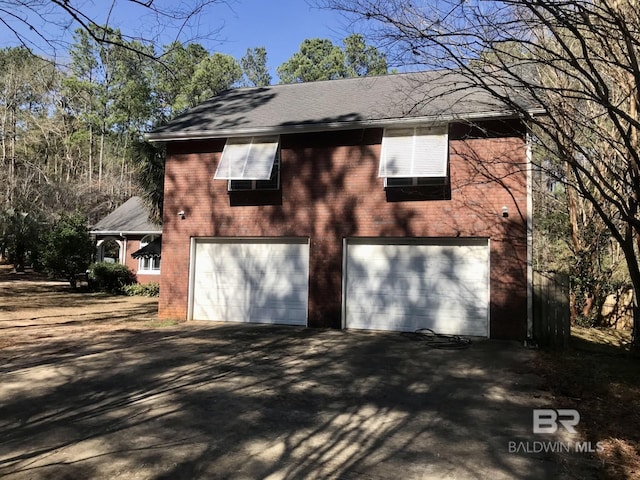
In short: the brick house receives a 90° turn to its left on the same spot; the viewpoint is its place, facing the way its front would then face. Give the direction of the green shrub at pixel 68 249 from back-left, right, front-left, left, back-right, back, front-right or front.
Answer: back-left

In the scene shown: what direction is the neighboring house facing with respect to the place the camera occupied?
facing to the left of the viewer

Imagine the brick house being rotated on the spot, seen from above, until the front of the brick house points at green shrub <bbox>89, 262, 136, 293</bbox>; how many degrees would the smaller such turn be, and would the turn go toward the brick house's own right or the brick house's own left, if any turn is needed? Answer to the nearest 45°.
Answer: approximately 135° to the brick house's own right

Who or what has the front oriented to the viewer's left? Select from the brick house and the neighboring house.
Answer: the neighboring house

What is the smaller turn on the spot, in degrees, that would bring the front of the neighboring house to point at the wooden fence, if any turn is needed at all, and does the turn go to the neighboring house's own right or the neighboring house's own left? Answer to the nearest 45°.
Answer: approximately 90° to the neighboring house's own left

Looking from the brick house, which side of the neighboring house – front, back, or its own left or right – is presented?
left

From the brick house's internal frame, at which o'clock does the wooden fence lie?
The wooden fence is roughly at 10 o'clock from the brick house.

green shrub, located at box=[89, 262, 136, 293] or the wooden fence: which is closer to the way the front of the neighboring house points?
the green shrub

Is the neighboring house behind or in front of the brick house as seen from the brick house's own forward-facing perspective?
behind

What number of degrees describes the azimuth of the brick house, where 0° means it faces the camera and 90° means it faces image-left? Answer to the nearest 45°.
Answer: approximately 0°

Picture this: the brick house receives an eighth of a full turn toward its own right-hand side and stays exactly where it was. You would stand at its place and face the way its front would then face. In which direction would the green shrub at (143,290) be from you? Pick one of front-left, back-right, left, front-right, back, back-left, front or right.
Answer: right
